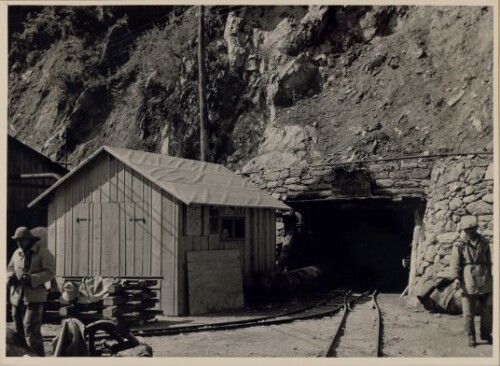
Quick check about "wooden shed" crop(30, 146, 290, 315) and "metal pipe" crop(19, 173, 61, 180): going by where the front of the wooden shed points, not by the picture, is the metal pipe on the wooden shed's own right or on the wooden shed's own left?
on the wooden shed's own right

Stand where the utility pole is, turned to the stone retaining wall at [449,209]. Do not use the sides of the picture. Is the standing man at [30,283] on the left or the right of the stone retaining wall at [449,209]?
right

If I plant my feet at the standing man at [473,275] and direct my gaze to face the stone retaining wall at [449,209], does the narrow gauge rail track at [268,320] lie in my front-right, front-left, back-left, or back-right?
front-left

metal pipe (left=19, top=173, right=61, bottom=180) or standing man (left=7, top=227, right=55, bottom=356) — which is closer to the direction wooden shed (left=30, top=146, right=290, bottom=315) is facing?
the standing man

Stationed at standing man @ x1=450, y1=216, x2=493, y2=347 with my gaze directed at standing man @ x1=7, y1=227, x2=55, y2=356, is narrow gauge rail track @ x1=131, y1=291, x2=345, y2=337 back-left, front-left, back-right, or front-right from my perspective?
front-right

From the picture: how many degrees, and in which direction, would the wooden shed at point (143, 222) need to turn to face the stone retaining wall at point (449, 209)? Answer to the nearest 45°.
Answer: approximately 135° to its left

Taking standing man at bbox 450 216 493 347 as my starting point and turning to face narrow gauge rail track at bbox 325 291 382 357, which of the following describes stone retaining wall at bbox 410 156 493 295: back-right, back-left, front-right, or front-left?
front-right

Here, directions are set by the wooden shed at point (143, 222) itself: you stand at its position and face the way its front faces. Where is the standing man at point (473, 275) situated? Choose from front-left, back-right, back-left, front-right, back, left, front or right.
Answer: left

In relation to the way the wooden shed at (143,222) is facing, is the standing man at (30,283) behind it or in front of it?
in front

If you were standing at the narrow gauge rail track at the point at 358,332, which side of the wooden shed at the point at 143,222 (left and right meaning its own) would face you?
left

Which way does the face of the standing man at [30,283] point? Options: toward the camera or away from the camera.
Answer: toward the camera

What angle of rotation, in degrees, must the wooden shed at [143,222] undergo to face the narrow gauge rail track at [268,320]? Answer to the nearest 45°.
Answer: approximately 90° to its left

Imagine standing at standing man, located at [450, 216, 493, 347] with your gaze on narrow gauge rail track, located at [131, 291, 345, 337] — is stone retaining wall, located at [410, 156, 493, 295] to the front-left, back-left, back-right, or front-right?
front-right

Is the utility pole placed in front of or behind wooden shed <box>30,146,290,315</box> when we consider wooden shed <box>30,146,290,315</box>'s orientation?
behind
